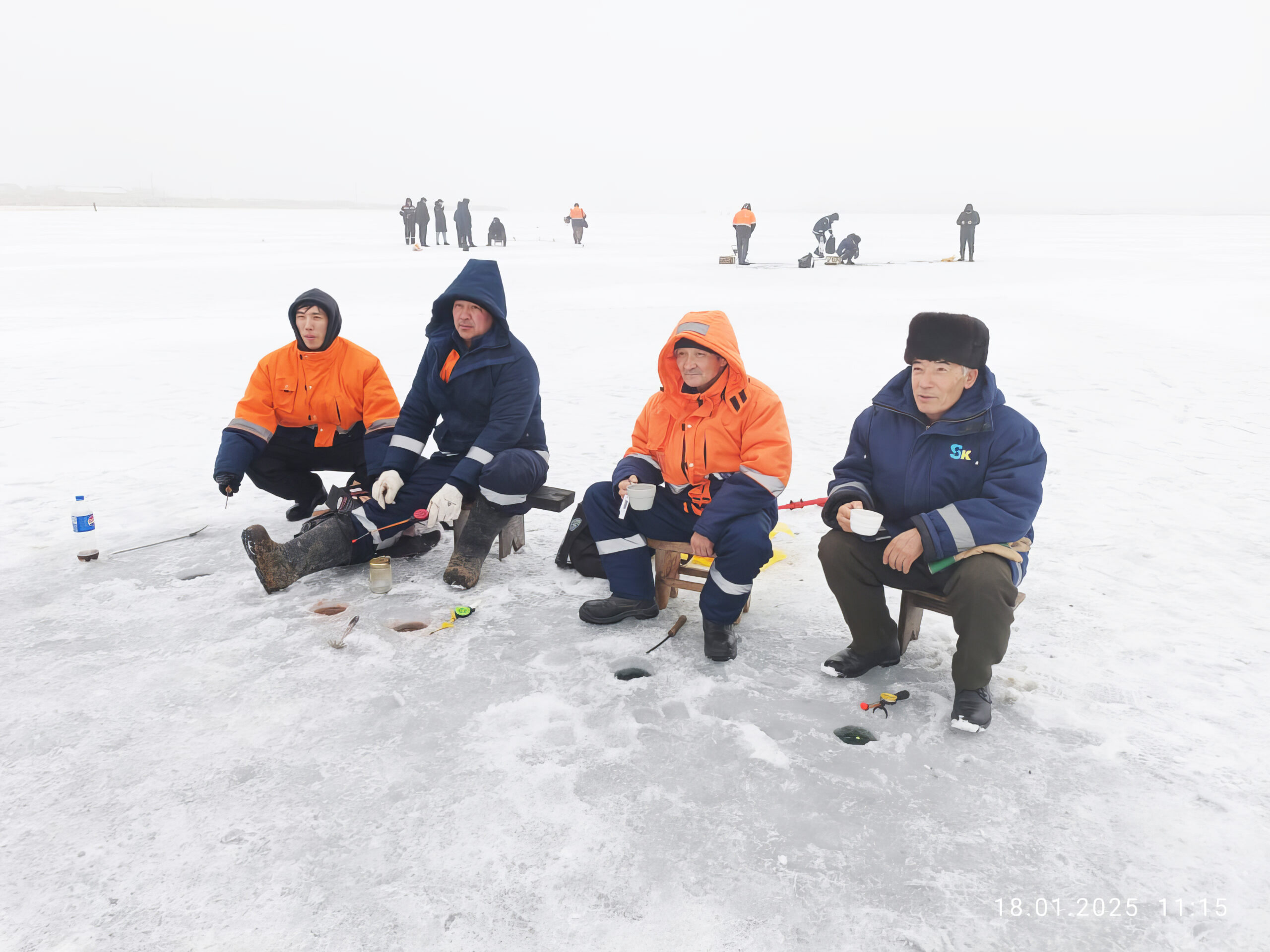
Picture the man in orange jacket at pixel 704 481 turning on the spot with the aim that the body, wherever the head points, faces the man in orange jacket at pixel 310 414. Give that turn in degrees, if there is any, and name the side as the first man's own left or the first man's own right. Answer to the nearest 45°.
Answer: approximately 90° to the first man's own right

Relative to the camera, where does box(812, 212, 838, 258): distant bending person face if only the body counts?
to the viewer's right

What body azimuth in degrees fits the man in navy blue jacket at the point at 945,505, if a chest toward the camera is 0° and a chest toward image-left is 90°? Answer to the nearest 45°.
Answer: approximately 45°

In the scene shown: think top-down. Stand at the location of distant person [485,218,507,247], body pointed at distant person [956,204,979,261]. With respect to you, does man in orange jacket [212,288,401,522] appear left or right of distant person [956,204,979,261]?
right

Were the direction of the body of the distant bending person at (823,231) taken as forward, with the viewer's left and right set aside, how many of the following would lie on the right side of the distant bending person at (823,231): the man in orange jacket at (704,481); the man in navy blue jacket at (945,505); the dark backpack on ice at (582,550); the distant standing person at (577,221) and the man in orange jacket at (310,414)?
4

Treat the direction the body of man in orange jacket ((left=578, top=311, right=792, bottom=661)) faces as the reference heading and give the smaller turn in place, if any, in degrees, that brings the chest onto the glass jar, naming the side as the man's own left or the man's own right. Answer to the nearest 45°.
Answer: approximately 45° to the man's own right

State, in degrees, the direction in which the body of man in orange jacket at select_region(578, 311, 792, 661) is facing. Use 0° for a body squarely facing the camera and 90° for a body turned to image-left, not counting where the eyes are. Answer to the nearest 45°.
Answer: approximately 45°

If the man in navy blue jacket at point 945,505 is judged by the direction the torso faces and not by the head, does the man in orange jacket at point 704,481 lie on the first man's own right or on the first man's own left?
on the first man's own right

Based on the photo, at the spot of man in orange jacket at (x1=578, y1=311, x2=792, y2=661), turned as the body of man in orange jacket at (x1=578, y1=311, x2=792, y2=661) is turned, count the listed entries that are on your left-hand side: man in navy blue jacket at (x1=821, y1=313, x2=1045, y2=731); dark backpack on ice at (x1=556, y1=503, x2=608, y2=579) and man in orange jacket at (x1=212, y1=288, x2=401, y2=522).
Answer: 1

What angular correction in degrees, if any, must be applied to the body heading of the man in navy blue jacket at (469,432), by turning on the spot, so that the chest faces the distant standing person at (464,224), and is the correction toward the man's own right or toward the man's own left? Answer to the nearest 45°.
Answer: approximately 135° to the man's own right

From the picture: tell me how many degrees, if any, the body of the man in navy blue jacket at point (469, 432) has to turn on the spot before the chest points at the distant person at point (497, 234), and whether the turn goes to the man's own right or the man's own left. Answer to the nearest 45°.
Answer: approximately 135° to the man's own right

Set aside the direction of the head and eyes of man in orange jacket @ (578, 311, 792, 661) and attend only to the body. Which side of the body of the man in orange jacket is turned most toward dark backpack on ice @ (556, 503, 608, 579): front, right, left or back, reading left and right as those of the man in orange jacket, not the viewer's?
right

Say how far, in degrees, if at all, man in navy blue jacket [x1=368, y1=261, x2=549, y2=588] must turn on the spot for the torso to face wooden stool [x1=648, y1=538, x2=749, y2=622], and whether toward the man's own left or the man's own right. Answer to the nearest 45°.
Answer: approximately 90° to the man's own left
